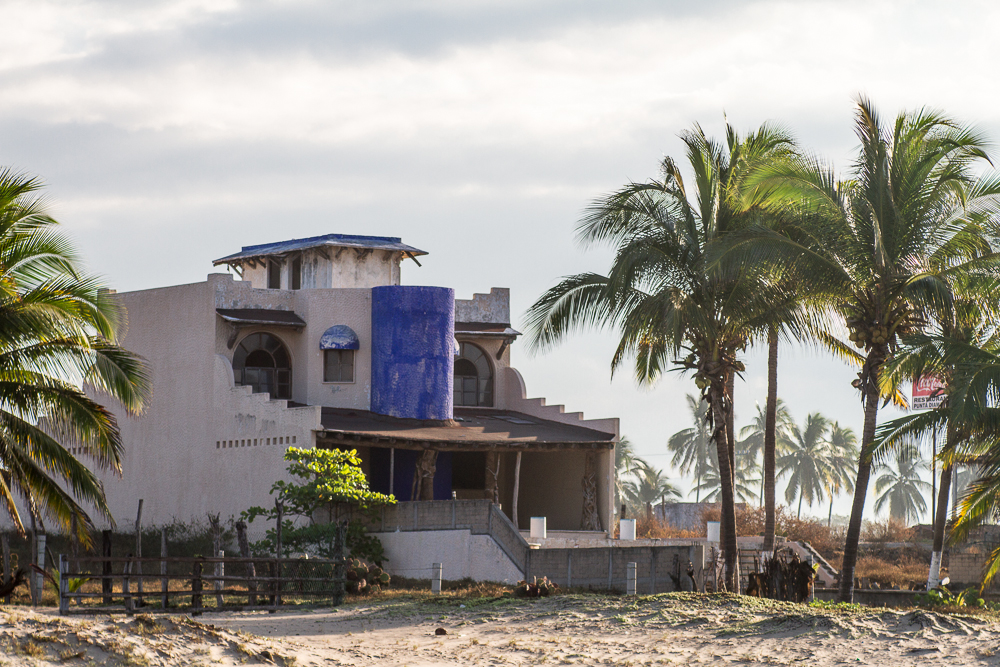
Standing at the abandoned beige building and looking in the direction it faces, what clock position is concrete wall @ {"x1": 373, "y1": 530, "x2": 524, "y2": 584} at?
The concrete wall is roughly at 1 o'clock from the abandoned beige building.

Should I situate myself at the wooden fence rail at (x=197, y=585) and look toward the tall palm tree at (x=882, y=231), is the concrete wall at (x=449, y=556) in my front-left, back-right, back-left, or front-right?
front-left

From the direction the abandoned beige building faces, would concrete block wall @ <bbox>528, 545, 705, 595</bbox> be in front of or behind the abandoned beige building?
in front

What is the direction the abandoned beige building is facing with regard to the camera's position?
facing the viewer and to the right of the viewer

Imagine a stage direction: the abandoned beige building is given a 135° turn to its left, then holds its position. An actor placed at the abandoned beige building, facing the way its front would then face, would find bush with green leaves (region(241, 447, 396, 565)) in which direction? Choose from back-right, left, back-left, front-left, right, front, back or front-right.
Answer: back

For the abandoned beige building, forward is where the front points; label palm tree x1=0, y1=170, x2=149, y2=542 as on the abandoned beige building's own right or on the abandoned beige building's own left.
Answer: on the abandoned beige building's own right

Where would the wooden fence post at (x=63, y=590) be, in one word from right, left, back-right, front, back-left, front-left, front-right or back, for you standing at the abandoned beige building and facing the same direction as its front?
front-right

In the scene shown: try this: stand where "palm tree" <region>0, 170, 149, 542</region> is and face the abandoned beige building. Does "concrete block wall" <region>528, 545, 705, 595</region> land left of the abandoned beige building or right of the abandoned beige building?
right

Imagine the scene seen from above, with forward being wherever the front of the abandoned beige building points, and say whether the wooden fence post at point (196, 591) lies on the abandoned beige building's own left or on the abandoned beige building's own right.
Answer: on the abandoned beige building's own right
